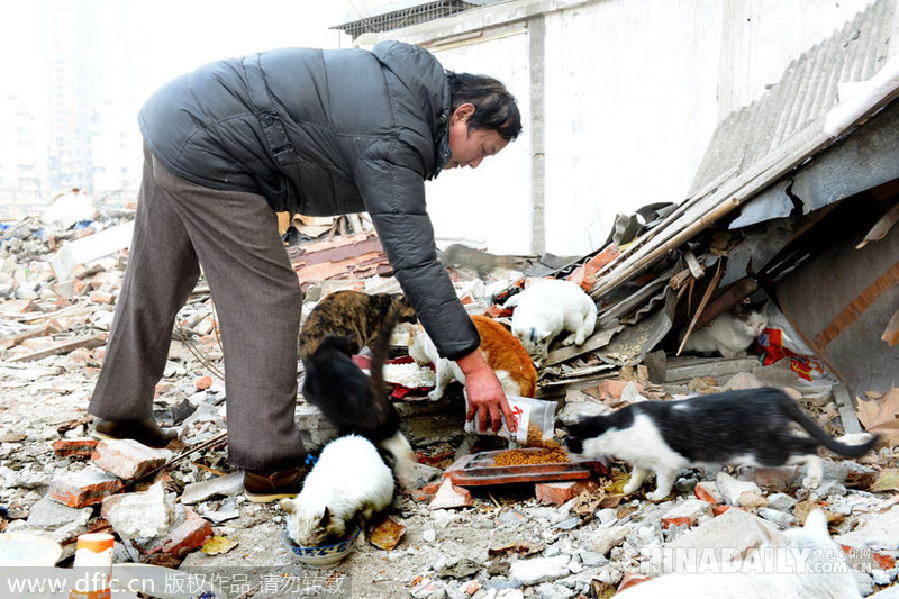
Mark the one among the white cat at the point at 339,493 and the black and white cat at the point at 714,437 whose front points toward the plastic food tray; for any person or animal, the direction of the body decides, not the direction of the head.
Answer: the black and white cat

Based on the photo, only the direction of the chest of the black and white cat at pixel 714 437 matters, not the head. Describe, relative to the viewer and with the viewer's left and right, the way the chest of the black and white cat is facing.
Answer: facing to the left of the viewer

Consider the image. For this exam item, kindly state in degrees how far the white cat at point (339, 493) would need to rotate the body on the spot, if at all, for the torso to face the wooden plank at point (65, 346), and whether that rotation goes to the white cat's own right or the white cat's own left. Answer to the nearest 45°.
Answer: approximately 90° to the white cat's own right

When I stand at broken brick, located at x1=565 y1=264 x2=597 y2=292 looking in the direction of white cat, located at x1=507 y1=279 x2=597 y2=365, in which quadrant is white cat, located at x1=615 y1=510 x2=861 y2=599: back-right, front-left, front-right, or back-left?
front-left

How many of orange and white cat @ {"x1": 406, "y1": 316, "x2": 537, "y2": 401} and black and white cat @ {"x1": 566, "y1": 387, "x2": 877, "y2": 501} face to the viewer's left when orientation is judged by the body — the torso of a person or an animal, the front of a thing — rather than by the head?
2

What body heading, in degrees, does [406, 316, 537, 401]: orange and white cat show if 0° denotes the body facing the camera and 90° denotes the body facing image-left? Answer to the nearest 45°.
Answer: approximately 90°

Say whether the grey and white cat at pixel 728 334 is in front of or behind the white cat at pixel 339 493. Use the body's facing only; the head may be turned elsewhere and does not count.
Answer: behind

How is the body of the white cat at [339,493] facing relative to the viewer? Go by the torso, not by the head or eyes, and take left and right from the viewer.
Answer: facing the viewer and to the left of the viewer

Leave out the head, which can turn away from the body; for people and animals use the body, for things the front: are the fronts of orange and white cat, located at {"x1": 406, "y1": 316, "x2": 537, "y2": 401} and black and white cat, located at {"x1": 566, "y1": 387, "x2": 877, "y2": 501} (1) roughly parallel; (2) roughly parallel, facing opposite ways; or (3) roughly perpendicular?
roughly parallel

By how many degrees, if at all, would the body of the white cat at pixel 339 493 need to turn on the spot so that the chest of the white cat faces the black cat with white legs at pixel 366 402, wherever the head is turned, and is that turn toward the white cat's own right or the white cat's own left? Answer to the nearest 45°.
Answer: approximately 135° to the white cat's own right

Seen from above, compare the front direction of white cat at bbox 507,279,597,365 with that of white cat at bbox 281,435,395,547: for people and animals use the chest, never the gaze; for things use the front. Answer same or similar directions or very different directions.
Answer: same or similar directions

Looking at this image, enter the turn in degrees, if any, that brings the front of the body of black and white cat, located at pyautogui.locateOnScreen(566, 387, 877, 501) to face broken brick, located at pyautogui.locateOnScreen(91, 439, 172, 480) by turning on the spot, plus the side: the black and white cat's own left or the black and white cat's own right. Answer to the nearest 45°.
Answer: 0° — it already faces it

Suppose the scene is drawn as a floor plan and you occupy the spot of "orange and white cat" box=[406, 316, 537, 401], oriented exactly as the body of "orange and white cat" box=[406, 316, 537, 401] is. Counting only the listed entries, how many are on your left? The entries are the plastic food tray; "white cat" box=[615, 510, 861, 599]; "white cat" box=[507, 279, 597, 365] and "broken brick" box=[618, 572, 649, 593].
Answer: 3

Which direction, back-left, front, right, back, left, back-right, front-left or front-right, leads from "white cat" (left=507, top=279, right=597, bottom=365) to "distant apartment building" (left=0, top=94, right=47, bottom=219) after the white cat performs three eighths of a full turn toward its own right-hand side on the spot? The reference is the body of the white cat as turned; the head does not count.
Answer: front-left
